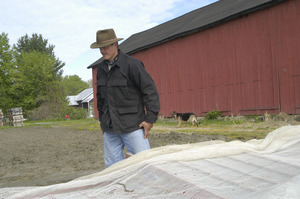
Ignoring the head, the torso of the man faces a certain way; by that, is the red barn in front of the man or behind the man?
behind

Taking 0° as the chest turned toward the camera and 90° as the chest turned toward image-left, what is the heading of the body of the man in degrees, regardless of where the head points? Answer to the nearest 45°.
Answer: approximately 45°

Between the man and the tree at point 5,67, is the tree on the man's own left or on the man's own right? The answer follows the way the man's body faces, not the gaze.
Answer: on the man's own right

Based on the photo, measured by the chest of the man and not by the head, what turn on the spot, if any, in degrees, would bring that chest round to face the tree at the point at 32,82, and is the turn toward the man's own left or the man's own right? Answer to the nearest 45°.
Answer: approximately 135° to the man's own right

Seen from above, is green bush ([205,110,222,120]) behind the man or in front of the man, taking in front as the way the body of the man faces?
behind
